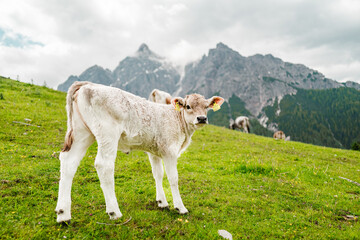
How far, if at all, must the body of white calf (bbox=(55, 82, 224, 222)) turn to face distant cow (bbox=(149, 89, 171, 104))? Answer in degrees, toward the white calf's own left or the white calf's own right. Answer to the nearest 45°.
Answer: approximately 45° to the white calf's own left

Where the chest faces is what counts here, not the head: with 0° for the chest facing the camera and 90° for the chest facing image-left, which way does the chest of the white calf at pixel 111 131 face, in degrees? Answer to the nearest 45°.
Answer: approximately 225°
